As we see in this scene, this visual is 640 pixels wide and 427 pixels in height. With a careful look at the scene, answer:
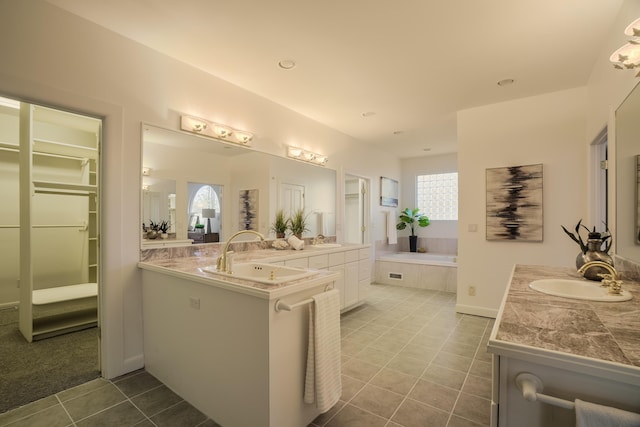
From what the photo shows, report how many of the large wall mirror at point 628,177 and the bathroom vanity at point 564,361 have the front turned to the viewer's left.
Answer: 2

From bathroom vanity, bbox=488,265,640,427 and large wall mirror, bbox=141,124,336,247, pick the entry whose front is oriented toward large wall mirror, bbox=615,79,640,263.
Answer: large wall mirror, bbox=141,124,336,247

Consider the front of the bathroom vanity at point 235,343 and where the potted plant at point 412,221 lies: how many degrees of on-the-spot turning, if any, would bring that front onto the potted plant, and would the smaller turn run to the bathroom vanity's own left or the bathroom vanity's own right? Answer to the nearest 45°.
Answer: approximately 90° to the bathroom vanity's own left

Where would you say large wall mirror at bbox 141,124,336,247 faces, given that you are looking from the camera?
facing the viewer and to the right of the viewer

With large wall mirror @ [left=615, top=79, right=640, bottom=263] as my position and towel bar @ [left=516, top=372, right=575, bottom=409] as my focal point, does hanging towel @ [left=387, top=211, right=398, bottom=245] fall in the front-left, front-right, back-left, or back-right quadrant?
back-right

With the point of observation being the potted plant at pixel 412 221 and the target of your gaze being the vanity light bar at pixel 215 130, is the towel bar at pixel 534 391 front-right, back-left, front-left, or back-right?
front-left

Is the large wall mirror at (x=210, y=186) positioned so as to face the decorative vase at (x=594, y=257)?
yes

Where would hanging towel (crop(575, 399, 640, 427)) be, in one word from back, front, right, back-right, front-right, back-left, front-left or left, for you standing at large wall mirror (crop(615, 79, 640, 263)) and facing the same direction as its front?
left

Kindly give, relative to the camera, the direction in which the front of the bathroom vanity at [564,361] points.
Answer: facing to the left of the viewer

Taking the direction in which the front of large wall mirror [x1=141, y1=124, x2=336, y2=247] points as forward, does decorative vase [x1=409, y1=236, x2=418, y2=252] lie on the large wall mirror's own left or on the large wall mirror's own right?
on the large wall mirror's own left

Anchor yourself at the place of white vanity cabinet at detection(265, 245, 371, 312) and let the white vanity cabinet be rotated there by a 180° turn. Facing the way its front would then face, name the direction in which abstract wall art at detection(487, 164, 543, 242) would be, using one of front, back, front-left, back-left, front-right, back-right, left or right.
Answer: back-right

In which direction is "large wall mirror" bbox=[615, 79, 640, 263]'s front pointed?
to the viewer's left
